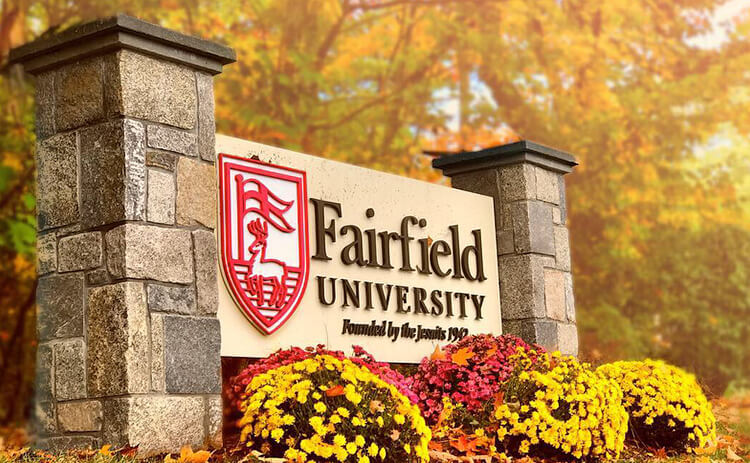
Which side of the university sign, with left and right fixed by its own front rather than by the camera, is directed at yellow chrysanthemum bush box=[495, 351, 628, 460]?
front

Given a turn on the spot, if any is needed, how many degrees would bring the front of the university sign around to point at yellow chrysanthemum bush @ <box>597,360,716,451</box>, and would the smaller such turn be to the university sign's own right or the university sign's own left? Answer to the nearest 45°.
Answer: approximately 45° to the university sign's own left

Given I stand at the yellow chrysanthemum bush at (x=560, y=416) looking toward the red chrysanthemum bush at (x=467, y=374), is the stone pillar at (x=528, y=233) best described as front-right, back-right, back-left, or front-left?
front-right

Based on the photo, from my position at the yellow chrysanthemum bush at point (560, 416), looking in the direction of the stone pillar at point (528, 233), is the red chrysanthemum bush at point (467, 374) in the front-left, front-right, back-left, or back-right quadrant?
front-left

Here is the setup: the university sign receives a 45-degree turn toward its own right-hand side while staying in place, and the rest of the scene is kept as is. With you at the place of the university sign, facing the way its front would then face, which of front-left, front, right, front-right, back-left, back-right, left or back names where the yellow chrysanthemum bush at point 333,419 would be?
front

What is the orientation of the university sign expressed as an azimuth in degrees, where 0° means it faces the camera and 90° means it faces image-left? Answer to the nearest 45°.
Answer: approximately 315°

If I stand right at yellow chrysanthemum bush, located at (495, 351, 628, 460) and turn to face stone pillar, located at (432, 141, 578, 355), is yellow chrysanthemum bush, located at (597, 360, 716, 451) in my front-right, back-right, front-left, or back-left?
front-right
